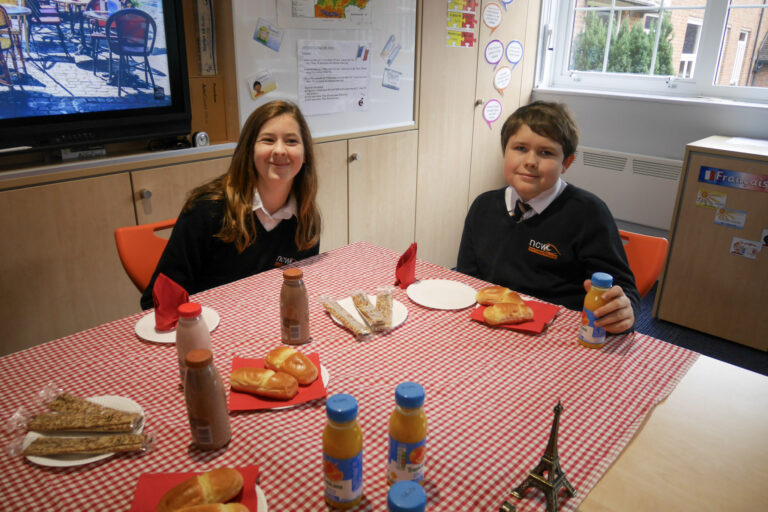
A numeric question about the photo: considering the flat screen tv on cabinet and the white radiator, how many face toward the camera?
2

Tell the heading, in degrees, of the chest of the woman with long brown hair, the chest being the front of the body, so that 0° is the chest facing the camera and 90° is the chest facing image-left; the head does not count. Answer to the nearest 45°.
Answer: approximately 315°

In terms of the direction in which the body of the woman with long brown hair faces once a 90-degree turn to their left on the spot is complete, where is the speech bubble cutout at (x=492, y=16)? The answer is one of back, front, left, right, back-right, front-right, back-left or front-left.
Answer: front

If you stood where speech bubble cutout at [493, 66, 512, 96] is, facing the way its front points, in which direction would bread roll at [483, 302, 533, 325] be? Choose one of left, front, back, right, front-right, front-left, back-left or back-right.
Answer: front-right

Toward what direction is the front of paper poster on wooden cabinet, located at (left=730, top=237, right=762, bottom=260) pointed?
toward the camera

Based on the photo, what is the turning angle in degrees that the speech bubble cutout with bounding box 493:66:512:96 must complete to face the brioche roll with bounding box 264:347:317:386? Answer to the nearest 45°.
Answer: approximately 45° to its right

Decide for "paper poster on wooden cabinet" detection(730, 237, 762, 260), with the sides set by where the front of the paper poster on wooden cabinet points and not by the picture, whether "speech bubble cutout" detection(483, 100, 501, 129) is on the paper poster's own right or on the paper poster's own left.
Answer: on the paper poster's own right

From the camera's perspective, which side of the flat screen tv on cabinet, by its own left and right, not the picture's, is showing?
front

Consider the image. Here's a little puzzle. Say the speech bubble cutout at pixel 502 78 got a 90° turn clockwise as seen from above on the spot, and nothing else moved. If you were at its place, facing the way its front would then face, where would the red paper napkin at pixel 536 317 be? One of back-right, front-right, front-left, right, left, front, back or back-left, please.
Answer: front-left

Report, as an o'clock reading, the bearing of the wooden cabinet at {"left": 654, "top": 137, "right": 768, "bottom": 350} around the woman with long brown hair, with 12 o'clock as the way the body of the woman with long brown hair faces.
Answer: The wooden cabinet is roughly at 10 o'clock from the woman with long brown hair.

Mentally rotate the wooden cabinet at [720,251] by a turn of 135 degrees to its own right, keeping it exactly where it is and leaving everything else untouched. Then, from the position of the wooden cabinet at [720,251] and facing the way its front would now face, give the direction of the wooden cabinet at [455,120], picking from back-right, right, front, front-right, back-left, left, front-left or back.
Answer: left

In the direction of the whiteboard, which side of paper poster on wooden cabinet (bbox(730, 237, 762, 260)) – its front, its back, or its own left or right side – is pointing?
right

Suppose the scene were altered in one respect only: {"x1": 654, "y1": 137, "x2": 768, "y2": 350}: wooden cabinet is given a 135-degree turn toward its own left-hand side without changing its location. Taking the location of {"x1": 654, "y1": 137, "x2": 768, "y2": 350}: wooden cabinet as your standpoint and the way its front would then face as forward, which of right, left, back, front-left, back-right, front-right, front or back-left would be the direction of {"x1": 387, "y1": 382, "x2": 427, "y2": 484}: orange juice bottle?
right

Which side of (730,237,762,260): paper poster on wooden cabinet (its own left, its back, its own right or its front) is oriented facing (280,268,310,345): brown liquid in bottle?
front
